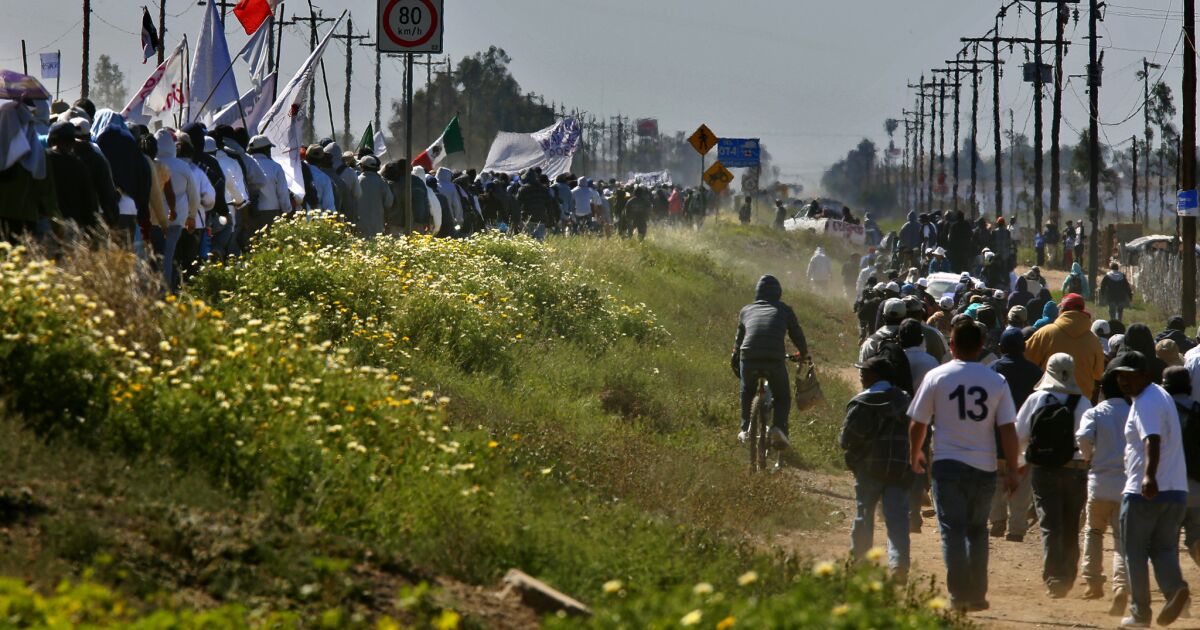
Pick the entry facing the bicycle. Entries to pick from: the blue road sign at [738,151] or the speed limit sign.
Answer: the blue road sign

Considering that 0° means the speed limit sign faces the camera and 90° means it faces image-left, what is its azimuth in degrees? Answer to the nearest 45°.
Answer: approximately 0°

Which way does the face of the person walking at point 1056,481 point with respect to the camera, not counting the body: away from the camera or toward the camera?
away from the camera

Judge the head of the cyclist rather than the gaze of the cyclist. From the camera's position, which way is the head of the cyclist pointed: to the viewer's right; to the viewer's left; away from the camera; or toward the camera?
away from the camera

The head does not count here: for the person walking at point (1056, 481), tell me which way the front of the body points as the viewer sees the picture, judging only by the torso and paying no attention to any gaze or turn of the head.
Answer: away from the camera

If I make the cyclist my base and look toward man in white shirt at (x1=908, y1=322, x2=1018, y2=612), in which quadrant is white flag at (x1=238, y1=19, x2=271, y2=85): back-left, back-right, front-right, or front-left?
back-right

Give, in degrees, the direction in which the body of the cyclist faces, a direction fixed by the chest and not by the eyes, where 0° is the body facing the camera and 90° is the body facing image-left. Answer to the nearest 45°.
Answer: approximately 180°

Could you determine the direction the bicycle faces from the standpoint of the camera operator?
facing away from the viewer

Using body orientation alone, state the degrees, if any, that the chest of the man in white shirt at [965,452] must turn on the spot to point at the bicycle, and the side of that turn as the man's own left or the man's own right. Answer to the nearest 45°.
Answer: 0° — they already face it

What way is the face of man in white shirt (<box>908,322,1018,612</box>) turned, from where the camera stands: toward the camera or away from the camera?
away from the camera

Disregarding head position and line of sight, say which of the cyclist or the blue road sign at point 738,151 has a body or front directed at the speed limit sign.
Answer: the blue road sign
